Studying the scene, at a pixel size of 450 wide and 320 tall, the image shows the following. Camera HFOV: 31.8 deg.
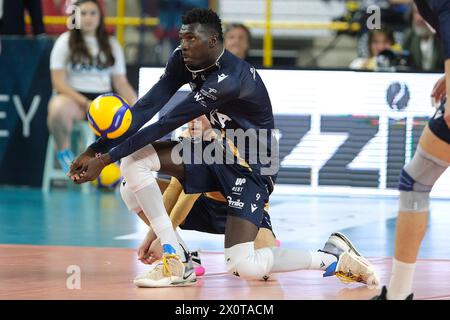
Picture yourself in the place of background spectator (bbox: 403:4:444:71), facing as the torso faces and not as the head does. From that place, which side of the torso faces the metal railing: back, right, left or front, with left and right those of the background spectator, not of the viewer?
right

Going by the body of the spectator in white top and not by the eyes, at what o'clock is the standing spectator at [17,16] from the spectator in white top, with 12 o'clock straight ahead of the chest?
The standing spectator is roughly at 5 o'clock from the spectator in white top.

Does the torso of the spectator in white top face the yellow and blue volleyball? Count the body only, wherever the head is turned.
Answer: yes

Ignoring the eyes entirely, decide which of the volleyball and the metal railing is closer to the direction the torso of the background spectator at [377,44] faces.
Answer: the volleyball

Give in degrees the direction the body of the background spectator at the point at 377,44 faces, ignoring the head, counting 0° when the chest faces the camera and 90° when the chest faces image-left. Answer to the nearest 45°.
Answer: approximately 0°

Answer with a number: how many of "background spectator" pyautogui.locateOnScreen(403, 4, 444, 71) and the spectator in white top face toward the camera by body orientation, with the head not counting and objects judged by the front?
2

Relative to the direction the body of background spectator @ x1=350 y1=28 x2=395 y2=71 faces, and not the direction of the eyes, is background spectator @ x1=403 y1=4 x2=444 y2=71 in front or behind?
behind

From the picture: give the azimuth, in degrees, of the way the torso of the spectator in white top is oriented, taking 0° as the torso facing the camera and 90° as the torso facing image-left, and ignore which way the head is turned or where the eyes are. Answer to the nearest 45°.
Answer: approximately 0°

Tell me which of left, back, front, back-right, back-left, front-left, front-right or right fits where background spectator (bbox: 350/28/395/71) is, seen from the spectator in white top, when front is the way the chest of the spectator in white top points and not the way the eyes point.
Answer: left
